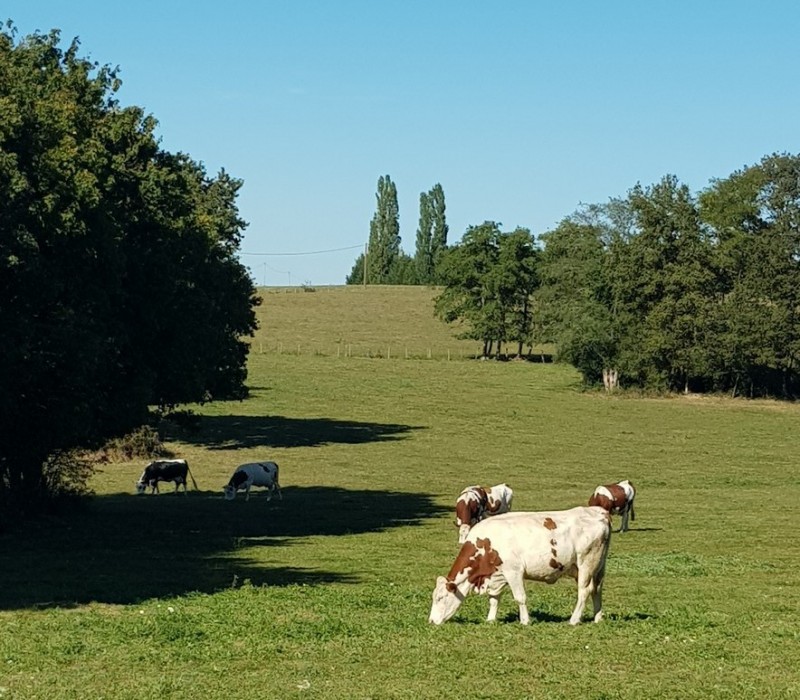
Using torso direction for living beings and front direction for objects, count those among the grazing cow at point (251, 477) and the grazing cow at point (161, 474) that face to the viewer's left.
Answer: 2

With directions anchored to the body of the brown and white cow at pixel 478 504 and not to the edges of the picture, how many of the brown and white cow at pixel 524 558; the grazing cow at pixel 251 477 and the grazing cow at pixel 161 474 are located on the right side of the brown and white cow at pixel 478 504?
2

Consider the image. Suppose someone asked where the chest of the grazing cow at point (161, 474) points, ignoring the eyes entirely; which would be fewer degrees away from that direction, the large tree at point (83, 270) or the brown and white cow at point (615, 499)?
the large tree

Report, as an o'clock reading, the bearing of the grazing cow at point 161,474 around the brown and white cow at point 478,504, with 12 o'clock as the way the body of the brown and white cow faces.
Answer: The grazing cow is roughly at 3 o'clock from the brown and white cow.

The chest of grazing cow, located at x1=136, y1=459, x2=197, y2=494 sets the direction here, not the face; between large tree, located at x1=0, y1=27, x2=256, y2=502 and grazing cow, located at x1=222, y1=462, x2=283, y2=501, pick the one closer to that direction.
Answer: the large tree

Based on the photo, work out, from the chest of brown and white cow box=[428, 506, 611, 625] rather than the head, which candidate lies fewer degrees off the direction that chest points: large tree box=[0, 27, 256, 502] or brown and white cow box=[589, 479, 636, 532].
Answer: the large tree

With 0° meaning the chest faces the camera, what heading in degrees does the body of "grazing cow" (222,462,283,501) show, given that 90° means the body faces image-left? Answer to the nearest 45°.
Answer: approximately 90°

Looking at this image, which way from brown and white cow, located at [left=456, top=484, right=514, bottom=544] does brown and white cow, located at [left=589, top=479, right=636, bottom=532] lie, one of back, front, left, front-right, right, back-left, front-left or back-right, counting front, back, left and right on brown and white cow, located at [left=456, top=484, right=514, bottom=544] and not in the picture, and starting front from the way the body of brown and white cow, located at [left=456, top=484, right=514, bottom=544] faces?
back

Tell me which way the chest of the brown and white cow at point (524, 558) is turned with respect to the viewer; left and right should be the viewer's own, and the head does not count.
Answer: facing to the left of the viewer

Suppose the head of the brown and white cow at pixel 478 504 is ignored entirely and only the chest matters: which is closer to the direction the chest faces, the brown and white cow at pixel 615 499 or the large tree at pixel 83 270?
the large tree

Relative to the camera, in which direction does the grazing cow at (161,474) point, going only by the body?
to the viewer's left
